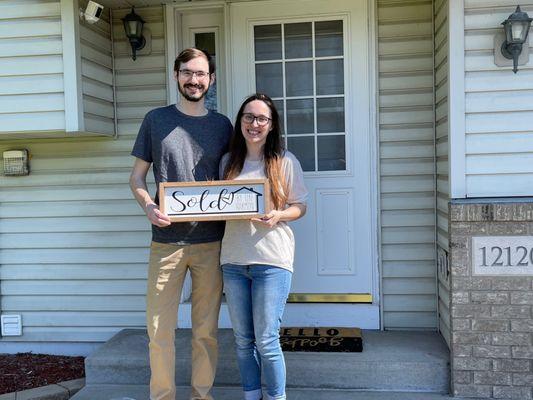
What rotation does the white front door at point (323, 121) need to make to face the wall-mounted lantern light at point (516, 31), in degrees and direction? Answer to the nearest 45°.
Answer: approximately 45° to its left

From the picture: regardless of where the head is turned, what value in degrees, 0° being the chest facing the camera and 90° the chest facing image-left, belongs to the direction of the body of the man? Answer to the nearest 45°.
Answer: approximately 0°

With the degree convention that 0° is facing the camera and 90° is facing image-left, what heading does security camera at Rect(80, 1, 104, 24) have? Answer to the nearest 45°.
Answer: approximately 315°

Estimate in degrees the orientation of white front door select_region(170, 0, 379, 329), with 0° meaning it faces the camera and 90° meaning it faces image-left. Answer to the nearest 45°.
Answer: approximately 0°

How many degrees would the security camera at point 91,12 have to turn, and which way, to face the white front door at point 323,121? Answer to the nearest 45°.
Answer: approximately 45° to its left

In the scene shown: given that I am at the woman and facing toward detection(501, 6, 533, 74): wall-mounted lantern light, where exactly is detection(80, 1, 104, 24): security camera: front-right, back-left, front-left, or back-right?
back-left

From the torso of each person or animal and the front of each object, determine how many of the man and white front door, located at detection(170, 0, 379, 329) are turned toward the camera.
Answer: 2

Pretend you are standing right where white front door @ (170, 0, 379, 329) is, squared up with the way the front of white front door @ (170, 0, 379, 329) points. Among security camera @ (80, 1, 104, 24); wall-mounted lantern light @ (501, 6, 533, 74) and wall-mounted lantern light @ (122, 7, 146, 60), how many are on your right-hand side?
2
